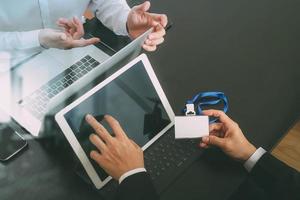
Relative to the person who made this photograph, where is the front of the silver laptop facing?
facing away from the viewer and to the left of the viewer
